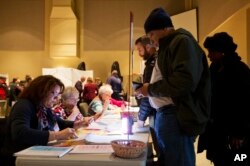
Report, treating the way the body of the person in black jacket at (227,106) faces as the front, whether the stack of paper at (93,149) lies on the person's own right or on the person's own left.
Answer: on the person's own left

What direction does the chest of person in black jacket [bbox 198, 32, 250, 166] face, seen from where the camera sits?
to the viewer's left

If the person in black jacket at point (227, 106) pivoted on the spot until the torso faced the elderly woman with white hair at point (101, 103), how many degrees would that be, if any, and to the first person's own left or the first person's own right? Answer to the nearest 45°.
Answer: approximately 45° to the first person's own right

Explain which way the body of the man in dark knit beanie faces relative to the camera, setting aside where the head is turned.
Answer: to the viewer's left

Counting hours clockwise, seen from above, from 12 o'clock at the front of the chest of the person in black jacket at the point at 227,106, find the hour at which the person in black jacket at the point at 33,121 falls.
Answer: the person in black jacket at the point at 33,121 is roughly at 11 o'clock from the person in black jacket at the point at 227,106.

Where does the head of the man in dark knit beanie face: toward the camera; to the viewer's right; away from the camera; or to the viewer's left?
to the viewer's left

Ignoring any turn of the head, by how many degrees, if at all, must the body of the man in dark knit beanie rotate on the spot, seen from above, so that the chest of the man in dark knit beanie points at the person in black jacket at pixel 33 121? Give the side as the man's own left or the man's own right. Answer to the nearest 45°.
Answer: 0° — they already face them

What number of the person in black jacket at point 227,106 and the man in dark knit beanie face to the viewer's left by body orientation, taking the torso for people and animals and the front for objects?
2
